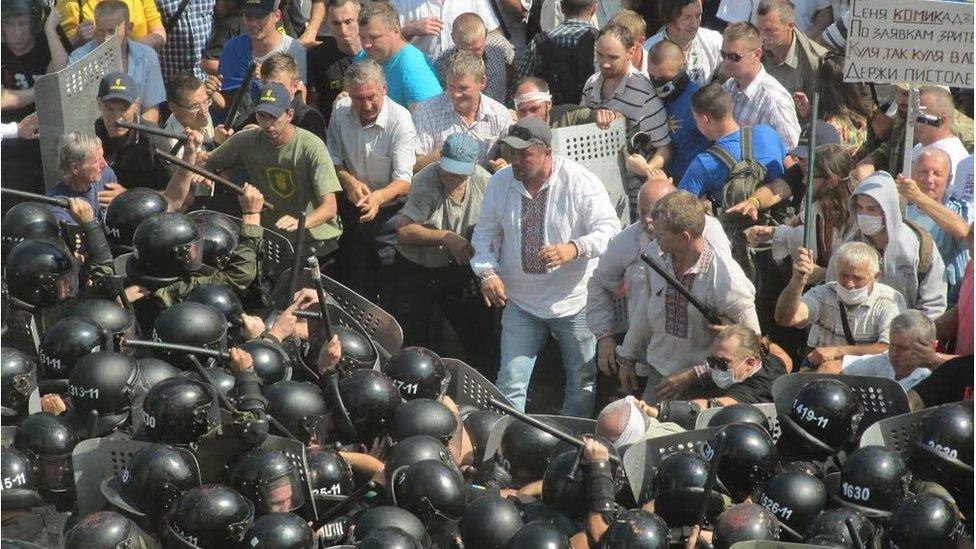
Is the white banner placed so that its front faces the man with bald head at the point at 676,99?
no

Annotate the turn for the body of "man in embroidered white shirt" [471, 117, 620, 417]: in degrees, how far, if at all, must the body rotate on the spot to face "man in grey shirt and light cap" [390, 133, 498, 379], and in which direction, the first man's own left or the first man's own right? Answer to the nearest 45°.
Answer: approximately 90° to the first man's own right

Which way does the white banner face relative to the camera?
toward the camera

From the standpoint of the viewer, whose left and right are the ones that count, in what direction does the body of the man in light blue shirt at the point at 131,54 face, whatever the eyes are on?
facing the viewer and to the left of the viewer

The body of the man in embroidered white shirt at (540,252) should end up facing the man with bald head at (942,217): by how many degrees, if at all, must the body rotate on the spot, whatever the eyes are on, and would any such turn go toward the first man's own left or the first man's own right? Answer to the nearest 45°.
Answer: approximately 135° to the first man's own left

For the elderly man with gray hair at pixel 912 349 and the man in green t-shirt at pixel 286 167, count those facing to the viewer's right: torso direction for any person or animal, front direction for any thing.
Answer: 0

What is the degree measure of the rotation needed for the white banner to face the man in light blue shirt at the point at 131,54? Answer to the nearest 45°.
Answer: approximately 90° to its right

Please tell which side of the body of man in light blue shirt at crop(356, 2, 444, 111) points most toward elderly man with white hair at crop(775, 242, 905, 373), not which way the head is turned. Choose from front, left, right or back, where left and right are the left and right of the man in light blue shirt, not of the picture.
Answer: left

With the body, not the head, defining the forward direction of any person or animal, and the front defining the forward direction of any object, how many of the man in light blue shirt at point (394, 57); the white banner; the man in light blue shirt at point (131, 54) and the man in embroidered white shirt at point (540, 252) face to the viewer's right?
0

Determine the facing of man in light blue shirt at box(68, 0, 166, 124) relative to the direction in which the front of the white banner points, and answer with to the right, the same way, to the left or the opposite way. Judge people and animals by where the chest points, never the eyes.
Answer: the same way

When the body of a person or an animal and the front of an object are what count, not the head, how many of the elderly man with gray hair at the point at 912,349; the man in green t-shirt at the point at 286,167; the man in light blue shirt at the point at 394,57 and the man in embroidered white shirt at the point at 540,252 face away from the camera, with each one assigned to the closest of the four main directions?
0

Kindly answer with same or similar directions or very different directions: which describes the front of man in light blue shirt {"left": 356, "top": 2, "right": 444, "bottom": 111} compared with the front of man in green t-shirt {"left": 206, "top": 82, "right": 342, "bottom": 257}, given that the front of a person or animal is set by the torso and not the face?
same or similar directions

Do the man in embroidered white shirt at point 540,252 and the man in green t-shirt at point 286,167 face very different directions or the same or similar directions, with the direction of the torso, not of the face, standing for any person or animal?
same or similar directions
